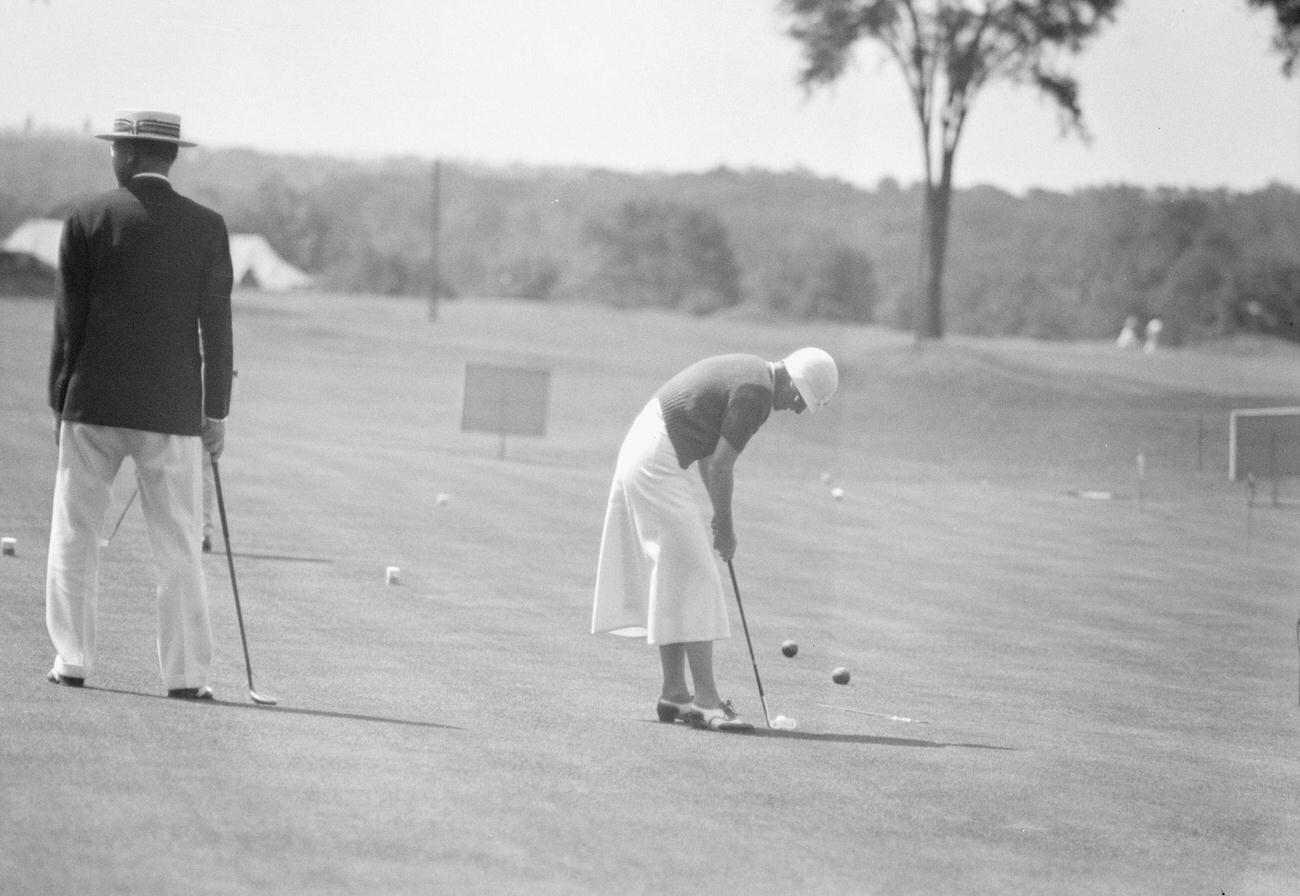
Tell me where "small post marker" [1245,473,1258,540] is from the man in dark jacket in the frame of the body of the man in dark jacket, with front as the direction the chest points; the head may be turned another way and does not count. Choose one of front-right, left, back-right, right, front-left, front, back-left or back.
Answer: front-right

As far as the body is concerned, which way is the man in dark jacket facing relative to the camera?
away from the camera

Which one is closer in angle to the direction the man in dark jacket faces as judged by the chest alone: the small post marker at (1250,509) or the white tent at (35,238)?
the white tent

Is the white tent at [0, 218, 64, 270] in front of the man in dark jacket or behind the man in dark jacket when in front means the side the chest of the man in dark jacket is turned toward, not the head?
in front
